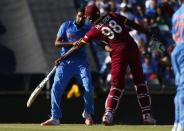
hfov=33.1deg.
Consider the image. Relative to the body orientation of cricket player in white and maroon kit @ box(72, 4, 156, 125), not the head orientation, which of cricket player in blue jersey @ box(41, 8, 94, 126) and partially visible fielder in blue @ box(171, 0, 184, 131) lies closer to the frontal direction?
the cricket player in blue jersey

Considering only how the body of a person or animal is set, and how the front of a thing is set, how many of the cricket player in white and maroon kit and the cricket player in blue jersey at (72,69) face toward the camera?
1

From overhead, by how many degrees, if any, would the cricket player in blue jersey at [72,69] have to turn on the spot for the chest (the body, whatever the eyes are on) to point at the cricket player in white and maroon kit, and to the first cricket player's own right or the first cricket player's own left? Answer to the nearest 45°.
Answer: approximately 45° to the first cricket player's own left

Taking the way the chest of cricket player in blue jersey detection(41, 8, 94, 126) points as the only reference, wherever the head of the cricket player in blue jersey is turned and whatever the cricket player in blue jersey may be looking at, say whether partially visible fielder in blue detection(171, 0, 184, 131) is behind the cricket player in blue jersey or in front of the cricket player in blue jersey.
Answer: in front

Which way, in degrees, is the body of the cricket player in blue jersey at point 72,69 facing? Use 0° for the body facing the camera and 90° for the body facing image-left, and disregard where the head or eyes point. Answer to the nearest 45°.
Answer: approximately 0°

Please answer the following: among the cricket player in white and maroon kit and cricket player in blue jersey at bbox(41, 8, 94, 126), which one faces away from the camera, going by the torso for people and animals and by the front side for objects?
the cricket player in white and maroon kit

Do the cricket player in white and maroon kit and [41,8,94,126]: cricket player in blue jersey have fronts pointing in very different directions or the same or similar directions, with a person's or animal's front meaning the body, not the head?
very different directions

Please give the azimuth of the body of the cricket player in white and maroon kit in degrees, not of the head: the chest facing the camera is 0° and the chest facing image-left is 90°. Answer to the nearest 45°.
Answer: approximately 180°
